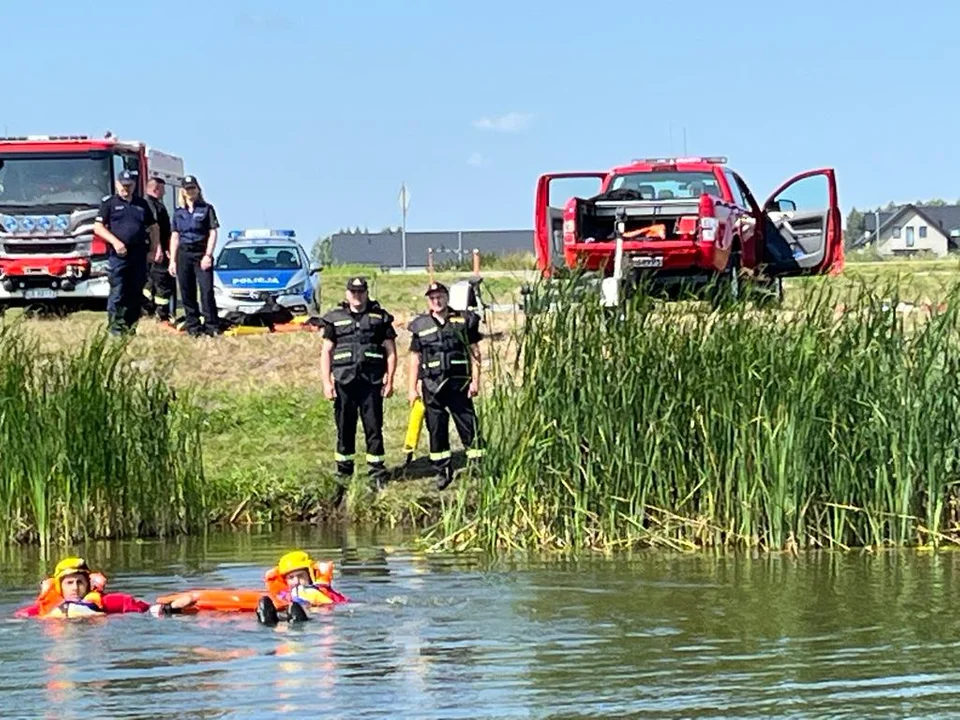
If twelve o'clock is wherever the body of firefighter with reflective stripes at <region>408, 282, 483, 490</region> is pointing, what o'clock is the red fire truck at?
The red fire truck is roughly at 5 o'clock from the firefighter with reflective stripes.

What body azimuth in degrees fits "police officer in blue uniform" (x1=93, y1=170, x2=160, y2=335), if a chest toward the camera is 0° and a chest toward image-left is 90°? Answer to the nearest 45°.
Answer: approximately 0°

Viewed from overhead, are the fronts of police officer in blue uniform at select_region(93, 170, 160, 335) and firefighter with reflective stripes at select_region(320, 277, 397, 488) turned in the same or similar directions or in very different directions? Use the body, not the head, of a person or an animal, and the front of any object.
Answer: same or similar directions

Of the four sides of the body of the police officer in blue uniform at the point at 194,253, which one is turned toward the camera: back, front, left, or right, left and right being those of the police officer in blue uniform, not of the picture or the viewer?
front

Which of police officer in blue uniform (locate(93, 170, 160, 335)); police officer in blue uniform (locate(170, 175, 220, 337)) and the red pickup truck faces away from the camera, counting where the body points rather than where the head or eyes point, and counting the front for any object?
the red pickup truck

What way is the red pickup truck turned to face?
away from the camera

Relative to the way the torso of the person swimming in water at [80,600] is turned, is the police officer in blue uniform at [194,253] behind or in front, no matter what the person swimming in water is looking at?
behind

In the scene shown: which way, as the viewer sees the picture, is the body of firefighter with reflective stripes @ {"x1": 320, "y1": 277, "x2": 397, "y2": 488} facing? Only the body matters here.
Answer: toward the camera

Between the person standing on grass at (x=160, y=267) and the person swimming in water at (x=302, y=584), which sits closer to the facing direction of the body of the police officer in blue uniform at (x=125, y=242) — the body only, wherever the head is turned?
the person swimming in water

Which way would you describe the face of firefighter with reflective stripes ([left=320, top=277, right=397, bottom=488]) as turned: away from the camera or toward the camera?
toward the camera

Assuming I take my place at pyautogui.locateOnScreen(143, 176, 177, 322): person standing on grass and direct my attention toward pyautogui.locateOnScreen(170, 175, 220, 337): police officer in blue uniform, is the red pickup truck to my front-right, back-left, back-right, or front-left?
front-left

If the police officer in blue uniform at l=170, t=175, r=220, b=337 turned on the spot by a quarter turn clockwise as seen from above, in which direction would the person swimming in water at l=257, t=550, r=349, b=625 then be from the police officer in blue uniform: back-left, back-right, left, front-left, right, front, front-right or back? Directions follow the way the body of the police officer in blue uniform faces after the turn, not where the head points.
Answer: left

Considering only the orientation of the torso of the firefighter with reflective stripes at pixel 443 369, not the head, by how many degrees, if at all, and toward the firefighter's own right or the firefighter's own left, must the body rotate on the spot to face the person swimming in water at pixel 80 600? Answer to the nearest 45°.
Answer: approximately 45° to the firefighter's own right
